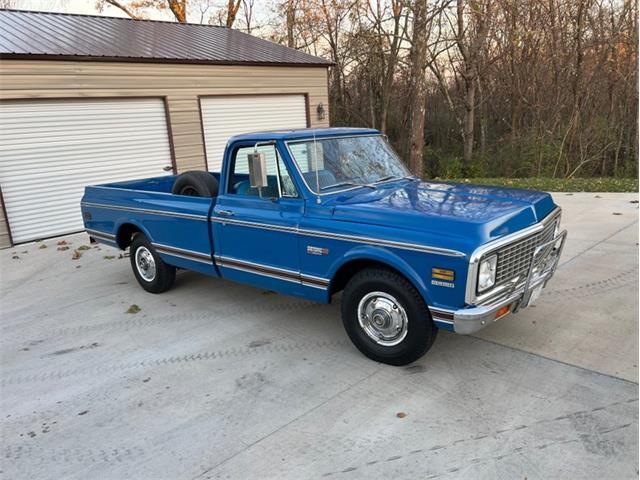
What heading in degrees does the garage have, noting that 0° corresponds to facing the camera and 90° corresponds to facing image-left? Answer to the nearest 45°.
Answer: approximately 315°

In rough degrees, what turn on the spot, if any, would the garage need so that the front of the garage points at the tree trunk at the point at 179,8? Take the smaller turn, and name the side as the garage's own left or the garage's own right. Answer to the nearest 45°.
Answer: approximately 135° to the garage's own left

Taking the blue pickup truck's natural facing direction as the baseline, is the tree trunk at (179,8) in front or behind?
behind

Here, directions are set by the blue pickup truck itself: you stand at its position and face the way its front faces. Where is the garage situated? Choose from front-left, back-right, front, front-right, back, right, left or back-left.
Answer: back

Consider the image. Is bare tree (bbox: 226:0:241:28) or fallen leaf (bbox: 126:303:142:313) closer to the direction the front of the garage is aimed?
the fallen leaf

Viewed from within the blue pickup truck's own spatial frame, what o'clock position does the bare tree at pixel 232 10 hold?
The bare tree is roughly at 7 o'clock from the blue pickup truck.
